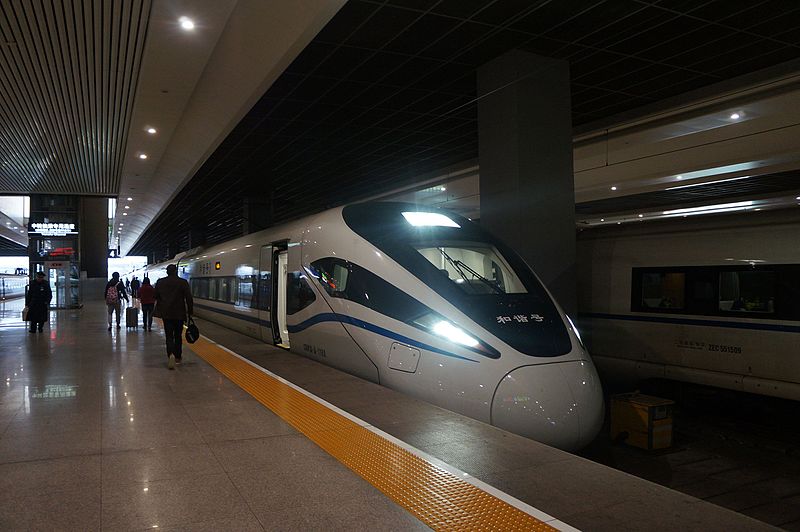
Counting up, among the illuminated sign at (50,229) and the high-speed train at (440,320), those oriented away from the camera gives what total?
0

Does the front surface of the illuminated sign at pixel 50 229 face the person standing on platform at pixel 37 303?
yes

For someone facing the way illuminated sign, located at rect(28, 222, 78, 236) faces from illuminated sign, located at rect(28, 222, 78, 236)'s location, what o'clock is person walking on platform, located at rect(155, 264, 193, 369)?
The person walking on platform is roughly at 12 o'clock from the illuminated sign.

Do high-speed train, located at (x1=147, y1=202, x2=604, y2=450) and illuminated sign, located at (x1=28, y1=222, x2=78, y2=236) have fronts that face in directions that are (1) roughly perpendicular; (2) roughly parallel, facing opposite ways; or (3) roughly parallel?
roughly parallel

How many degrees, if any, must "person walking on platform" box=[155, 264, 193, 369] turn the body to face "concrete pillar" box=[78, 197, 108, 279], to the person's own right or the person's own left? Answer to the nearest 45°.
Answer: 0° — they already face it

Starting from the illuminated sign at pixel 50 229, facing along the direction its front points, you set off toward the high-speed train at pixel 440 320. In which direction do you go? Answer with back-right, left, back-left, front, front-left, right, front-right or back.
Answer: front

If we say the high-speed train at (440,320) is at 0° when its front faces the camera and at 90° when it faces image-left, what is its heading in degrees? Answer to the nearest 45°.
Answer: approximately 315°

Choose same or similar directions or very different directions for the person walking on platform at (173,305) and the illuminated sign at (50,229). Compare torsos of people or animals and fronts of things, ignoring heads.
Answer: very different directions

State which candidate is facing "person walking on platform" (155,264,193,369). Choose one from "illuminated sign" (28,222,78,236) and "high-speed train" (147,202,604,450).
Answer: the illuminated sign

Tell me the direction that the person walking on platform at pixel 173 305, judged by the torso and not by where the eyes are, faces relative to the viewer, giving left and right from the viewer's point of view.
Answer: facing away from the viewer

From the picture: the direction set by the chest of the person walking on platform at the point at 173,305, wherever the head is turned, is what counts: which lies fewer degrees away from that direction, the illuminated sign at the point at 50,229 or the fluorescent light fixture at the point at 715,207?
the illuminated sign

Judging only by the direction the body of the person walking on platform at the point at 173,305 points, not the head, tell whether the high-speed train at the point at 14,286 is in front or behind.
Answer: in front

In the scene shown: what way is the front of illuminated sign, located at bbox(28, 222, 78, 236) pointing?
toward the camera

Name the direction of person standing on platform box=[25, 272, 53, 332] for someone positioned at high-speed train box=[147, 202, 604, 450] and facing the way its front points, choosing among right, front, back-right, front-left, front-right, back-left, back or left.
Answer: back
